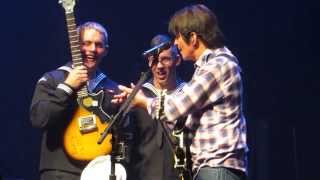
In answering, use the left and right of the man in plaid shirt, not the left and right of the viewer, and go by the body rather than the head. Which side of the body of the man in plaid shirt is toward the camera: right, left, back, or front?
left

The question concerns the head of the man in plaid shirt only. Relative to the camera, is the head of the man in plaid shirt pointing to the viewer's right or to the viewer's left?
to the viewer's left
